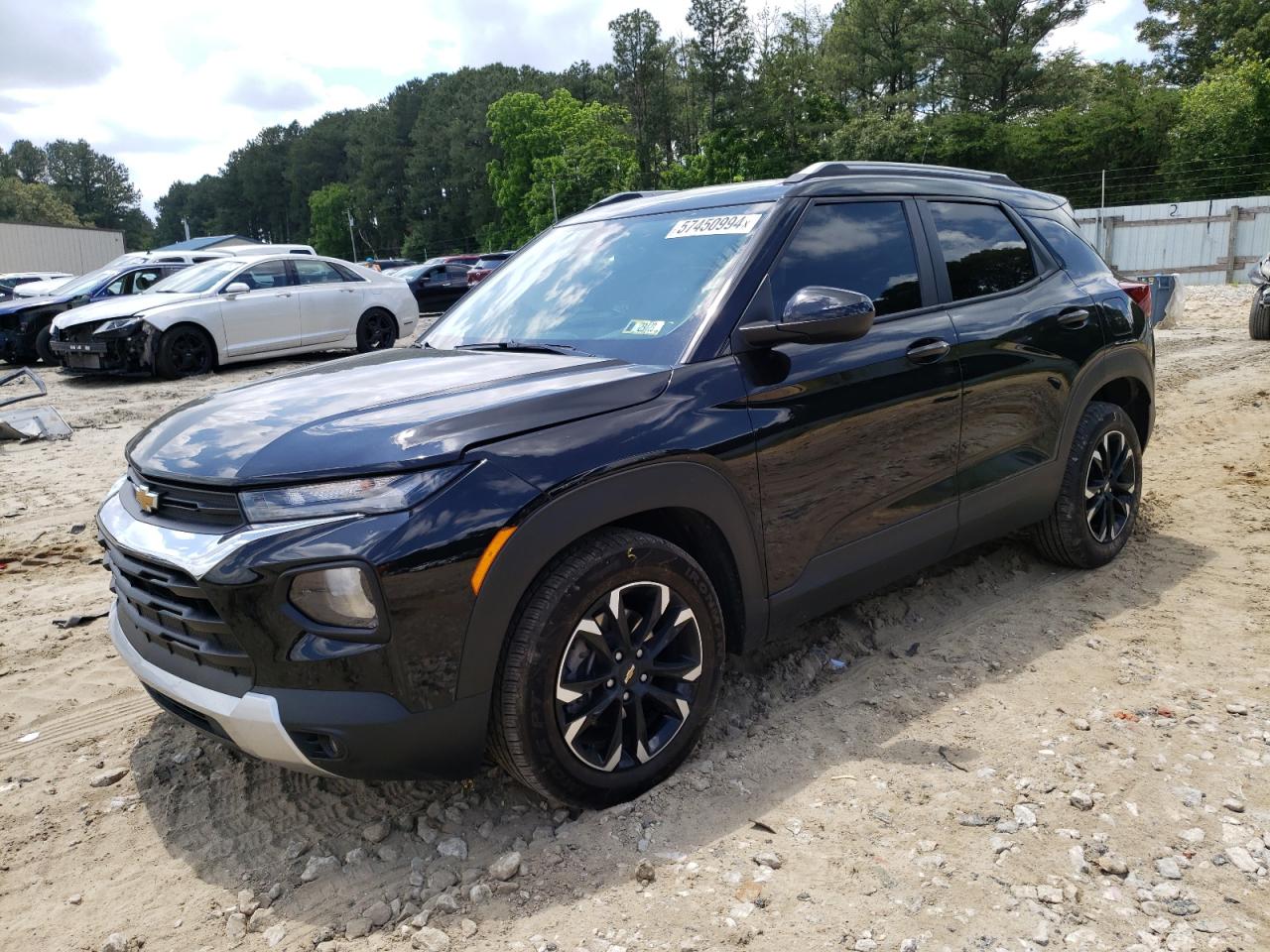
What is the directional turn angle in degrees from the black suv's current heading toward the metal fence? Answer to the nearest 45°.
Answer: approximately 180°

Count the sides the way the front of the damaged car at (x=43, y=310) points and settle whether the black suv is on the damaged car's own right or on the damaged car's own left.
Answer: on the damaged car's own left

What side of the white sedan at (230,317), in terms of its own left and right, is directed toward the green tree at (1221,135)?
back

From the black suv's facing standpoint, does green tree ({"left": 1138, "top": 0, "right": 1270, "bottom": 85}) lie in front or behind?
behind

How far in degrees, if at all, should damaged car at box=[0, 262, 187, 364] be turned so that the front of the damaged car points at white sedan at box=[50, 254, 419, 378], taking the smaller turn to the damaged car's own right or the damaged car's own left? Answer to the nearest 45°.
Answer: approximately 90° to the damaged car's own left

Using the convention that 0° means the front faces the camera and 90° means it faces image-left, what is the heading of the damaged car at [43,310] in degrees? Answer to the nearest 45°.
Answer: approximately 45°

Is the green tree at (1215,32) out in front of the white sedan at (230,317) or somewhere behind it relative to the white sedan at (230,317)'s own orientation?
behind
